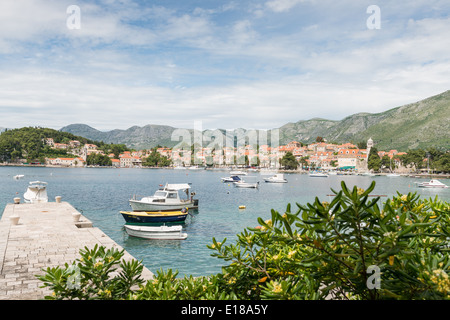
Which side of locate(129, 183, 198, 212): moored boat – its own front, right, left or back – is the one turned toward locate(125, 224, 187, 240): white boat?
left

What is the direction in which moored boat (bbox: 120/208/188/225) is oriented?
to the viewer's left

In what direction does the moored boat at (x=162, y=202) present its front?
to the viewer's left

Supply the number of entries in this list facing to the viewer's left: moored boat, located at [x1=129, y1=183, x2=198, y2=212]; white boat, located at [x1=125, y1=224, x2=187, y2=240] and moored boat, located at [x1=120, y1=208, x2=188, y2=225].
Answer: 3

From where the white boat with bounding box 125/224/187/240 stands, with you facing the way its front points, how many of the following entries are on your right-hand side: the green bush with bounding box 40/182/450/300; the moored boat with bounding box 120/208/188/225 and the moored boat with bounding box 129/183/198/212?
2

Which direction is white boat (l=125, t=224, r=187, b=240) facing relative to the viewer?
to the viewer's left

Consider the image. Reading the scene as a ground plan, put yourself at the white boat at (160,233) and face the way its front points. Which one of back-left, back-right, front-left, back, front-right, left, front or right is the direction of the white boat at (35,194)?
front-right

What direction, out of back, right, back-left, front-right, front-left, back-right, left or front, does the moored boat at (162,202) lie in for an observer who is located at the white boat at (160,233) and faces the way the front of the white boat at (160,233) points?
right

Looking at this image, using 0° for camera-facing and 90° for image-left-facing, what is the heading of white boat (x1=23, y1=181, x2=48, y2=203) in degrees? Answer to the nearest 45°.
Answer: approximately 45°
